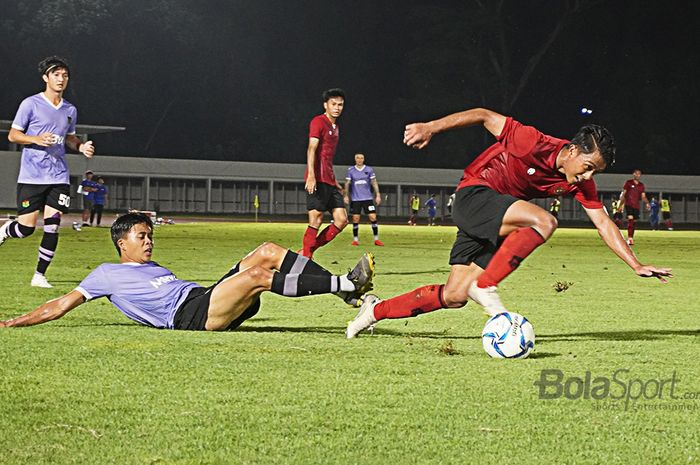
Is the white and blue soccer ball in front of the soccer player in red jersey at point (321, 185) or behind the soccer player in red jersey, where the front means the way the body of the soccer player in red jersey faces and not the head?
in front

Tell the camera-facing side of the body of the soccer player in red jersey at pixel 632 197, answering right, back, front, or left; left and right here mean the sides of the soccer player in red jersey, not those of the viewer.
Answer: front

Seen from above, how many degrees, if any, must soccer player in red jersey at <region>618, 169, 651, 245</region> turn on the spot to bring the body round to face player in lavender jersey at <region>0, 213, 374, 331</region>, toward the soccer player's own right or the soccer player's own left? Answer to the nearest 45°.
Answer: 0° — they already face them

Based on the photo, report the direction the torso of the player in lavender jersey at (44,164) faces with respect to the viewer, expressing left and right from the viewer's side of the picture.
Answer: facing the viewer and to the right of the viewer

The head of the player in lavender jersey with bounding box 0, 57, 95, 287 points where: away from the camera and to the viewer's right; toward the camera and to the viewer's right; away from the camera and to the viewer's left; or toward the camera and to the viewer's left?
toward the camera and to the viewer's right

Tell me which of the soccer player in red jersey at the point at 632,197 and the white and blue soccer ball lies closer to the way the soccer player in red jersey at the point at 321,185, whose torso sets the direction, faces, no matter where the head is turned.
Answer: the white and blue soccer ball

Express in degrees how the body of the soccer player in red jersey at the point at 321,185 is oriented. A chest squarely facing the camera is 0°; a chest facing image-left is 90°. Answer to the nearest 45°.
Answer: approximately 315°

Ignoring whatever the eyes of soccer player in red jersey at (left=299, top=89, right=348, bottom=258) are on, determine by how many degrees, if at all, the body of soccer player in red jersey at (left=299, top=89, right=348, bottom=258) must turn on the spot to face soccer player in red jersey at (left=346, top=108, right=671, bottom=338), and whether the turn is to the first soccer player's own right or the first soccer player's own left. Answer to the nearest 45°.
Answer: approximately 45° to the first soccer player's own right

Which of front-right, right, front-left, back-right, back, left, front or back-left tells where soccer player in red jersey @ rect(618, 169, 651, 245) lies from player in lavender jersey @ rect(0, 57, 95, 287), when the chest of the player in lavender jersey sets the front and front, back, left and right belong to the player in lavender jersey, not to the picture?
left

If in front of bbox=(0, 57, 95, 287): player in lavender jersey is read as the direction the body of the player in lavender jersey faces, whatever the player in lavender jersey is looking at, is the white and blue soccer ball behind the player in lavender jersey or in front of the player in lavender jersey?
in front

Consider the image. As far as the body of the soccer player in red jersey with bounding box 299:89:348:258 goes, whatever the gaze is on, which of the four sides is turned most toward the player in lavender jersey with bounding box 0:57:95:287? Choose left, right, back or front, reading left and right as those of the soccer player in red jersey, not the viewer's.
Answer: right
